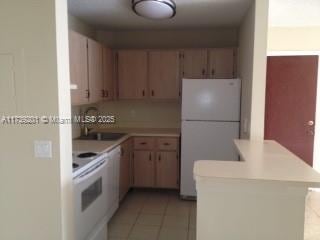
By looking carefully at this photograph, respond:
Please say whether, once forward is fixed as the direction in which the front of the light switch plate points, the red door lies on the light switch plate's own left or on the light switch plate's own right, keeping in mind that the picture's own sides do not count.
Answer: on the light switch plate's own left

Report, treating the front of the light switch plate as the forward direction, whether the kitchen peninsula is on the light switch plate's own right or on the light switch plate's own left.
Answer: on the light switch plate's own left

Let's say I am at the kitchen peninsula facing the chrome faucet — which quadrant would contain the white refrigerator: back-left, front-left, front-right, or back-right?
front-right

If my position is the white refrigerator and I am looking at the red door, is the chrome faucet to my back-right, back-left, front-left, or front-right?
back-left

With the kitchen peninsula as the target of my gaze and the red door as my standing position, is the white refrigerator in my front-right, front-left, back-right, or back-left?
front-right

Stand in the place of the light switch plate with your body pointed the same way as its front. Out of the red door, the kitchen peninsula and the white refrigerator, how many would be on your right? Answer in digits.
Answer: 0

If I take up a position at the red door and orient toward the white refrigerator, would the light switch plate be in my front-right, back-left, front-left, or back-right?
front-left

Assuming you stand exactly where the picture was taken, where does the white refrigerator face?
facing the viewer

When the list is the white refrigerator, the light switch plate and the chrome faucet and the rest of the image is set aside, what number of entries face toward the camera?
2

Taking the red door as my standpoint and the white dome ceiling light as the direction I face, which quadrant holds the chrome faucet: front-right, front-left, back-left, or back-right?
front-right
